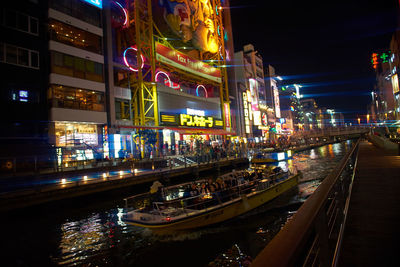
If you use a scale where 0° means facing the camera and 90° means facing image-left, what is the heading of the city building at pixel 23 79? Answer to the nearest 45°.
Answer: approximately 315°

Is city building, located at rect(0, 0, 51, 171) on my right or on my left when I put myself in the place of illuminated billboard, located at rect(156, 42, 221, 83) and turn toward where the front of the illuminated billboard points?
on my right

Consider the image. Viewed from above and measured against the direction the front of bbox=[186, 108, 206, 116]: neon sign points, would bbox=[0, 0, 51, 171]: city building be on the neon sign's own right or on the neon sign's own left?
on the neon sign's own right

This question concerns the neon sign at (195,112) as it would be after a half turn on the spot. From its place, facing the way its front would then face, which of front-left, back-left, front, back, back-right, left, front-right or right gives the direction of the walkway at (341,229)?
back-left

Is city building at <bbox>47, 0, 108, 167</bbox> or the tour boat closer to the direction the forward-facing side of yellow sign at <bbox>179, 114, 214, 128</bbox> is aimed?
the tour boat

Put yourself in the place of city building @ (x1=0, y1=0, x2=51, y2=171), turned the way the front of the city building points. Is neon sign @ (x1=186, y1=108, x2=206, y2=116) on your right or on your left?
on your left

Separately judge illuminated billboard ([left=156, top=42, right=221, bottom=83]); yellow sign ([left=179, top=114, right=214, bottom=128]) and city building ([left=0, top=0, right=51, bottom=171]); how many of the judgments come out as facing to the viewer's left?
0

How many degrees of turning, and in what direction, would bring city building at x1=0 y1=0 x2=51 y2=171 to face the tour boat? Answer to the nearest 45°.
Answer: approximately 45° to its right

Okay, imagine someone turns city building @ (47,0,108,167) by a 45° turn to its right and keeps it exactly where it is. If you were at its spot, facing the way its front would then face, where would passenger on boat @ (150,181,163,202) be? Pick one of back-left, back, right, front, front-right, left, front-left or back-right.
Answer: front

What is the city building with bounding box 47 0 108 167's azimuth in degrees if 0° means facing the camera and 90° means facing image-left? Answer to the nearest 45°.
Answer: approximately 315°

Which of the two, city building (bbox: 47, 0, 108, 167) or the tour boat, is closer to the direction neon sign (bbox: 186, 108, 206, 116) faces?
the tour boat

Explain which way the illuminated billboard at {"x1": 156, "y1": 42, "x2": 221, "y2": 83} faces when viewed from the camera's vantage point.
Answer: facing the viewer and to the right of the viewer

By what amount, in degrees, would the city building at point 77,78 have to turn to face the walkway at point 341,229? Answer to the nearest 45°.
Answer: approximately 45° to its right

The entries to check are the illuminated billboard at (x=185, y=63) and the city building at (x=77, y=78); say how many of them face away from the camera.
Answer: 0
